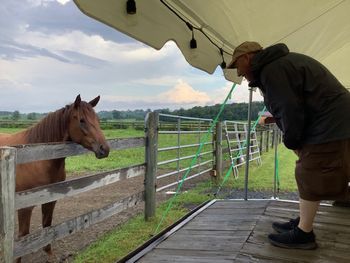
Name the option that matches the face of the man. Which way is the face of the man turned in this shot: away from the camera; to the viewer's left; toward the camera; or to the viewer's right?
to the viewer's left

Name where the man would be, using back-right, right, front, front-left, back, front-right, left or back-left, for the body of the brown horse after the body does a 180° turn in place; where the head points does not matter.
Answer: back-left

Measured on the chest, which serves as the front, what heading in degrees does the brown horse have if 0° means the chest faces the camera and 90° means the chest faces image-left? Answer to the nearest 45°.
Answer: approximately 270°

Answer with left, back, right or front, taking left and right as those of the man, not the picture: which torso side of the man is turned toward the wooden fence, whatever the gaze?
front

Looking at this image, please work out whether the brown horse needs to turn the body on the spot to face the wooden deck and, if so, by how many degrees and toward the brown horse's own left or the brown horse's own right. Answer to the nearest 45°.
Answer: approximately 45° to the brown horse's own right

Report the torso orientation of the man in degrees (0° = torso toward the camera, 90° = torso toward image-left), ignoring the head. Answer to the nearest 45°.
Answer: approximately 90°
